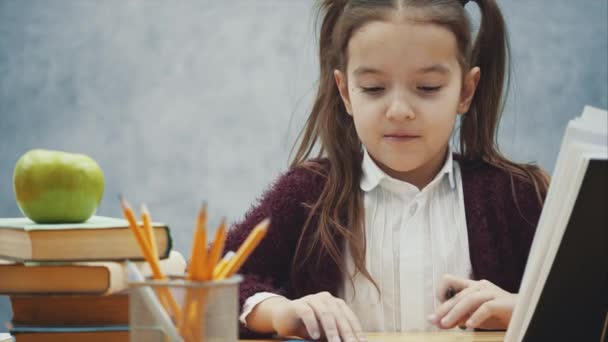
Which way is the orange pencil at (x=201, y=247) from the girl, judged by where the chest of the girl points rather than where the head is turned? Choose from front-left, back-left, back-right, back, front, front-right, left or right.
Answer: front

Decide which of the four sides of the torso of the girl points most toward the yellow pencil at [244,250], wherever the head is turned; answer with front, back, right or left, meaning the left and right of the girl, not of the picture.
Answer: front

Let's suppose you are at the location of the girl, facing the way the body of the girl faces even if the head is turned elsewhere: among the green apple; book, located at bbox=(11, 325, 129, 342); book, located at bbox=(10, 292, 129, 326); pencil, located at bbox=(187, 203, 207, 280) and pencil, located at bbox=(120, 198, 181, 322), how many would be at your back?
0

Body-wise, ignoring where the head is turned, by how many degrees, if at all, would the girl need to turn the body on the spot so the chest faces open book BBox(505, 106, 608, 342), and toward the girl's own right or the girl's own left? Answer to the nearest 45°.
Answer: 0° — they already face it

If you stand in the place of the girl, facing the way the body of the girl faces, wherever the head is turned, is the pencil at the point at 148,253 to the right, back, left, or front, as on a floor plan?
front

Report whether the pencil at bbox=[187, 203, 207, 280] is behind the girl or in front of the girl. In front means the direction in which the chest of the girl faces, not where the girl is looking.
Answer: in front

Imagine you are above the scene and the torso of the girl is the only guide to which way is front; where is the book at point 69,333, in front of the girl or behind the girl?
in front

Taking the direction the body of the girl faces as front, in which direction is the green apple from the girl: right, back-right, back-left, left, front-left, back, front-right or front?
front-right

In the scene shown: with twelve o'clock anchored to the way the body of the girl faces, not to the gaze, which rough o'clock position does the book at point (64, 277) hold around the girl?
The book is roughly at 1 o'clock from the girl.

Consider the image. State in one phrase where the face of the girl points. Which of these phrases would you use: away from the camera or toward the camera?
toward the camera

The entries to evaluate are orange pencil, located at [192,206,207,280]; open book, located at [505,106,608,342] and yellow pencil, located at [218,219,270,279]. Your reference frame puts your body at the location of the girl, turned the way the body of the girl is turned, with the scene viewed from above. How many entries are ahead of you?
3

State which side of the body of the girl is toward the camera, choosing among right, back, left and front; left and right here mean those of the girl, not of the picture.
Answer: front
